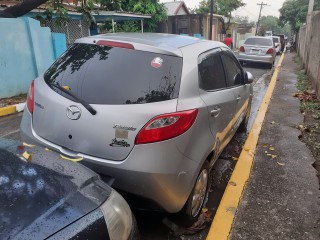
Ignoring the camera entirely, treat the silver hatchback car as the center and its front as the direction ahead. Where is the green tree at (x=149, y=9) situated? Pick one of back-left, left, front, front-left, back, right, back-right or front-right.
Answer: front-left

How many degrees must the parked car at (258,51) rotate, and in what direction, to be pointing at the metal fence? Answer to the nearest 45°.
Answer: approximately 135° to its left

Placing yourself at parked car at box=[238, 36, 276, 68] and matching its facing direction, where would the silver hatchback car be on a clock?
The silver hatchback car is roughly at 6 o'clock from the parked car.

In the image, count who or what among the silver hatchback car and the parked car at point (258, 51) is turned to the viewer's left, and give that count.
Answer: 0

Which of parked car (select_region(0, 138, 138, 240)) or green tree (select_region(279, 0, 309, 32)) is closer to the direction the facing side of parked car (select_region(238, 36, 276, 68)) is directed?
the green tree

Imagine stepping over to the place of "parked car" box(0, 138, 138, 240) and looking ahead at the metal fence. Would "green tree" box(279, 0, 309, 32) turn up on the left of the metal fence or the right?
right

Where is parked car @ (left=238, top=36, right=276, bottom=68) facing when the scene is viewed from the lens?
facing away from the viewer

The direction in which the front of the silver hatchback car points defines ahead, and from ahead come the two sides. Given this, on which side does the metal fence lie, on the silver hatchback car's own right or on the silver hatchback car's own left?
on the silver hatchback car's own left

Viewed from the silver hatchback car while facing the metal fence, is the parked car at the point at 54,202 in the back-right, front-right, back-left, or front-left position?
back-left

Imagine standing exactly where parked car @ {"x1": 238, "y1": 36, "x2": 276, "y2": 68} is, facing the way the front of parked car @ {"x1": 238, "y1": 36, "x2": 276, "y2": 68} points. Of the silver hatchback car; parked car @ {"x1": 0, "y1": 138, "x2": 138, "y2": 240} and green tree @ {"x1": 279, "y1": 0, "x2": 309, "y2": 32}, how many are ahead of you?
1

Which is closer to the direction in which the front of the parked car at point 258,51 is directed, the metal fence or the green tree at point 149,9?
the green tree

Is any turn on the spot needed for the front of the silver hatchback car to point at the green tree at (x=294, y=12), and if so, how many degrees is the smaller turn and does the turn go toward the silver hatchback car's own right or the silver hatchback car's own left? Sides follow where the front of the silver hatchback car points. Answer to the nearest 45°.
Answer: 0° — it already faces it

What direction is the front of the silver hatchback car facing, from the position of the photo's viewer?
facing away from the viewer and to the right of the viewer

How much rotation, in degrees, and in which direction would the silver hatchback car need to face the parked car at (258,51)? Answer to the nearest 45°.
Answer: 0° — it already faces it
